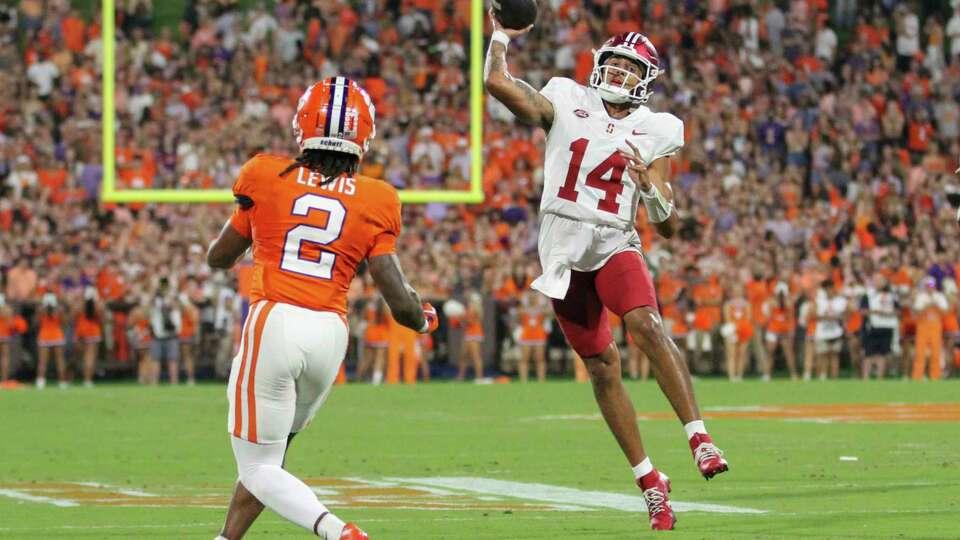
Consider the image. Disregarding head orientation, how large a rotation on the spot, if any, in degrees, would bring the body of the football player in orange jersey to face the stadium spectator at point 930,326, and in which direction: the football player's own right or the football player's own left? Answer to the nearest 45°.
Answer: approximately 45° to the football player's own right

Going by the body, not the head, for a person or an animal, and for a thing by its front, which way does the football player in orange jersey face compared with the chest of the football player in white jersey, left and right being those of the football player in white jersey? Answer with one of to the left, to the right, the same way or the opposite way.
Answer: the opposite way

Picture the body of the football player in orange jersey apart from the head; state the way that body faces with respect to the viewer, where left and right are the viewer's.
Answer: facing away from the viewer

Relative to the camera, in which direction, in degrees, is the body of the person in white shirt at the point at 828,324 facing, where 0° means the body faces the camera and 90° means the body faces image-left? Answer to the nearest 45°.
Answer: approximately 0°

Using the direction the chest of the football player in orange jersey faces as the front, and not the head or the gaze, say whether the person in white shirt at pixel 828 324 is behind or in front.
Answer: in front

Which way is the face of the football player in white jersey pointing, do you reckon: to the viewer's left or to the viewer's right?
to the viewer's left

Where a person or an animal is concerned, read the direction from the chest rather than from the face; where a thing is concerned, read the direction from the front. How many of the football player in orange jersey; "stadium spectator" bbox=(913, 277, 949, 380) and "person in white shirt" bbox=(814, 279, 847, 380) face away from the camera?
1

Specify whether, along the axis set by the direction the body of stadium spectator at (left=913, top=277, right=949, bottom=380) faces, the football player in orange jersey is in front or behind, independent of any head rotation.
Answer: in front

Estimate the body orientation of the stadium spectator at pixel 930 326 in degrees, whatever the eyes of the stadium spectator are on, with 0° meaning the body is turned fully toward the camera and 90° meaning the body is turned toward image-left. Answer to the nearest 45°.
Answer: approximately 0°

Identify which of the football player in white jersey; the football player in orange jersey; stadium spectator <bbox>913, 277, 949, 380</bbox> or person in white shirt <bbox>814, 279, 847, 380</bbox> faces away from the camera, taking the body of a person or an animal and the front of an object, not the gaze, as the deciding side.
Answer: the football player in orange jersey

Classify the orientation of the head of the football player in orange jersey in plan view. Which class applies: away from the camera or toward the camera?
away from the camera

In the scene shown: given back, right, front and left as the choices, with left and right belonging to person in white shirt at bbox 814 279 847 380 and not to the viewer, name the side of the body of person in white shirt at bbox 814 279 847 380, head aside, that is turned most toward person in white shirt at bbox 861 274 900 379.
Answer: left

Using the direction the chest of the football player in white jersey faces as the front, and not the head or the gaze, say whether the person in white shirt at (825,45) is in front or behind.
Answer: behind

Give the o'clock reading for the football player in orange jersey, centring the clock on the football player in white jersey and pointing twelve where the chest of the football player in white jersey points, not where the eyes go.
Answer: The football player in orange jersey is roughly at 1 o'clock from the football player in white jersey.
